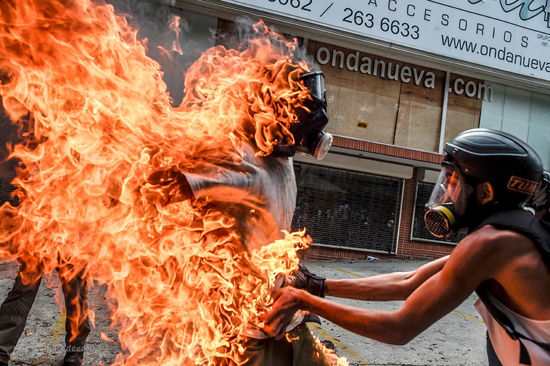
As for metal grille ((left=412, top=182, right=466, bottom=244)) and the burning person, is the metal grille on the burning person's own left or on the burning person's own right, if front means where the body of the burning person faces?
on the burning person's own left

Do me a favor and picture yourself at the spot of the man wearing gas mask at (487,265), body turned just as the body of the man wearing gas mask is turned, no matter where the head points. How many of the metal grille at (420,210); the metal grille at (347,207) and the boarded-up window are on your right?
3

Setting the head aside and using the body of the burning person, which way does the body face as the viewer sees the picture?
to the viewer's right

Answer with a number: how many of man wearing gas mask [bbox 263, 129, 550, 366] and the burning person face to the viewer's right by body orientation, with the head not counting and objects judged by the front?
1

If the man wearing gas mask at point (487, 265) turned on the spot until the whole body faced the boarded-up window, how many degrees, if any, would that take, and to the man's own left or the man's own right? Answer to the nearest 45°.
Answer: approximately 90° to the man's own right

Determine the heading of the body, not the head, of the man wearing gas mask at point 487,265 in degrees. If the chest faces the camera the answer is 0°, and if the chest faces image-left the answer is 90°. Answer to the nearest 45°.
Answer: approximately 90°

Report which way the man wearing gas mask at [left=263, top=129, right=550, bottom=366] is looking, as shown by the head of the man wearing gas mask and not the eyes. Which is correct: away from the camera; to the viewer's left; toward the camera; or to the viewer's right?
to the viewer's left

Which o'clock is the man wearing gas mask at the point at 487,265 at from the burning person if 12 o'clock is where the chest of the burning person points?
The man wearing gas mask is roughly at 1 o'clock from the burning person.

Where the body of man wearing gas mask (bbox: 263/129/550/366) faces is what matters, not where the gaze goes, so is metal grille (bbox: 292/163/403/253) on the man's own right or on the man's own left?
on the man's own right

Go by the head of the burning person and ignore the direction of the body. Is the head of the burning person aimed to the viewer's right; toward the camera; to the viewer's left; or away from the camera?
to the viewer's right

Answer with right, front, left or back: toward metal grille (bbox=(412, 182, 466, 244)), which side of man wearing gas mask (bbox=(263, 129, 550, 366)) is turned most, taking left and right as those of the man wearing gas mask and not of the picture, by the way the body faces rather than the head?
right

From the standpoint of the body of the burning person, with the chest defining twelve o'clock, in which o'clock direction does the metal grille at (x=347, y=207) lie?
The metal grille is roughly at 10 o'clock from the burning person.
